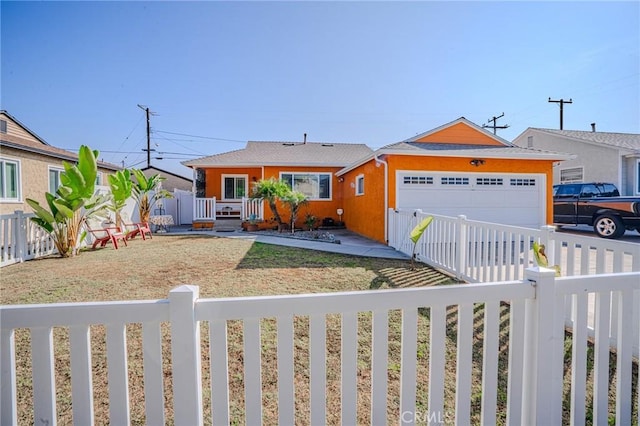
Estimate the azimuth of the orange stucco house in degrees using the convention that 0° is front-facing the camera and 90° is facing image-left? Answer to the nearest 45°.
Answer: approximately 0°

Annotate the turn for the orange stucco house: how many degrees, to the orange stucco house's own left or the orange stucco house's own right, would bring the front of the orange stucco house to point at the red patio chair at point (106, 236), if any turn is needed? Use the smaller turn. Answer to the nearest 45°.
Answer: approximately 90° to the orange stucco house's own right

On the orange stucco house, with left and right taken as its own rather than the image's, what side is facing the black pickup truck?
left

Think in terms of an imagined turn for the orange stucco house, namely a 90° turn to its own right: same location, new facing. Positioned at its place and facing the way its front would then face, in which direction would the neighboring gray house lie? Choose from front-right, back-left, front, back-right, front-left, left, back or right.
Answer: back-right

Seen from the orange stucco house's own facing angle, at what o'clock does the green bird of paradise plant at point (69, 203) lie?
The green bird of paradise plant is roughly at 2 o'clock from the orange stucco house.

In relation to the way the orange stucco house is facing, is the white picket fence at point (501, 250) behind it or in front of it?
in front

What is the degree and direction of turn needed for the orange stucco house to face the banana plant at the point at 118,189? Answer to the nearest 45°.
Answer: approximately 90° to its right
